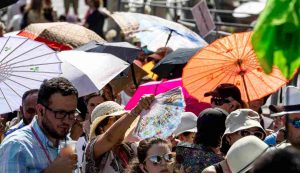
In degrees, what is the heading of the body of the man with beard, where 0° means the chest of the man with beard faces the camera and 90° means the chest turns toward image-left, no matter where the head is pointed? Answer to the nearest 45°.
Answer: approximately 315°

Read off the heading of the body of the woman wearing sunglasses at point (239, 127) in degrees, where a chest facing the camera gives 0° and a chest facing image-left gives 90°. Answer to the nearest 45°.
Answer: approximately 315°

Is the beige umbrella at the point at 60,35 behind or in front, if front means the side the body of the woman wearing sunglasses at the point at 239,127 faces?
behind

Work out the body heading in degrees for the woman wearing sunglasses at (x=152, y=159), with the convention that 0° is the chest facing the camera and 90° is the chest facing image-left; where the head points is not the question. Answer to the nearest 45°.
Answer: approximately 315°

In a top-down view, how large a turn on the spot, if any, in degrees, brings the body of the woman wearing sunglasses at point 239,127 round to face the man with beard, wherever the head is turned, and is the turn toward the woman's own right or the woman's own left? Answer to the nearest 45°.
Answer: approximately 90° to the woman's own right
